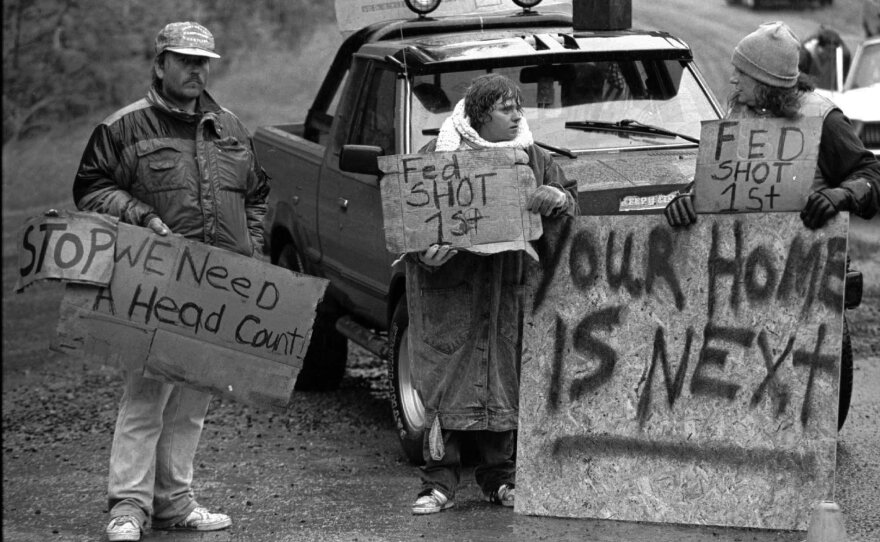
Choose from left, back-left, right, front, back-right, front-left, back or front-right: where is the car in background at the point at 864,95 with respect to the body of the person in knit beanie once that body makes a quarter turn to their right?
front-right

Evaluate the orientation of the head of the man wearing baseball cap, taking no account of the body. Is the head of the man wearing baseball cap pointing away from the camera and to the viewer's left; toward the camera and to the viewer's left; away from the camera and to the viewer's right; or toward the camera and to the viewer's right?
toward the camera and to the viewer's right

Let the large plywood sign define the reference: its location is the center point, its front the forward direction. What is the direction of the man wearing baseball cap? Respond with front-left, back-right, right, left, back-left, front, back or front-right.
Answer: right

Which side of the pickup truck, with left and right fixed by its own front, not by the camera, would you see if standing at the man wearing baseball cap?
right

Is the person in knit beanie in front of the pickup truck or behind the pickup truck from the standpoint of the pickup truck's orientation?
in front

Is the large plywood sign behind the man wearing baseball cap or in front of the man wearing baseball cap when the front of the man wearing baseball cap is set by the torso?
in front

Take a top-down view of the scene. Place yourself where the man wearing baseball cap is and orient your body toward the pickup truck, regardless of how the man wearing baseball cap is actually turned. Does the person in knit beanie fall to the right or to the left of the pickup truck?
right

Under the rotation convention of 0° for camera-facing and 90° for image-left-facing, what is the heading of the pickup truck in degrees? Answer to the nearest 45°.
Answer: approximately 315°

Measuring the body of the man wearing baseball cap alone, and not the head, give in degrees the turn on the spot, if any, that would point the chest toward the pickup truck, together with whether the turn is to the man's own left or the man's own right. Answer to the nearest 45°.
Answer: approximately 90° to the man's own left

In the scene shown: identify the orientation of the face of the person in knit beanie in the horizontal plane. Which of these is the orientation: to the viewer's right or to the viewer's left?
to the viewer's left
